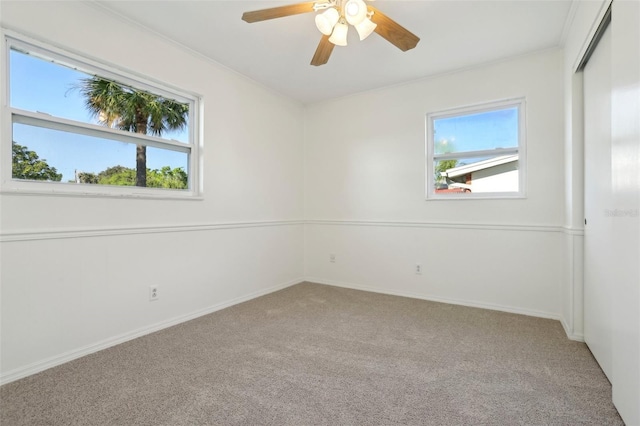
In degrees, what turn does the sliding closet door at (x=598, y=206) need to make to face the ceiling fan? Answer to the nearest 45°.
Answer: approximately 45° to its left

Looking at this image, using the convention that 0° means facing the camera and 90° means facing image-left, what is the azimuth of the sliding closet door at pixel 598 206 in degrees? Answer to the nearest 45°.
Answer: approximately 90°

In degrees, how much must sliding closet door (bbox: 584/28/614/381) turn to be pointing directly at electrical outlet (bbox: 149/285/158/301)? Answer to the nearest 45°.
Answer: approximately 45° to its left

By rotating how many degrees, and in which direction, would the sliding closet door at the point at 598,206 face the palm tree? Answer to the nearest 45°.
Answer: approximately 45° to its left
